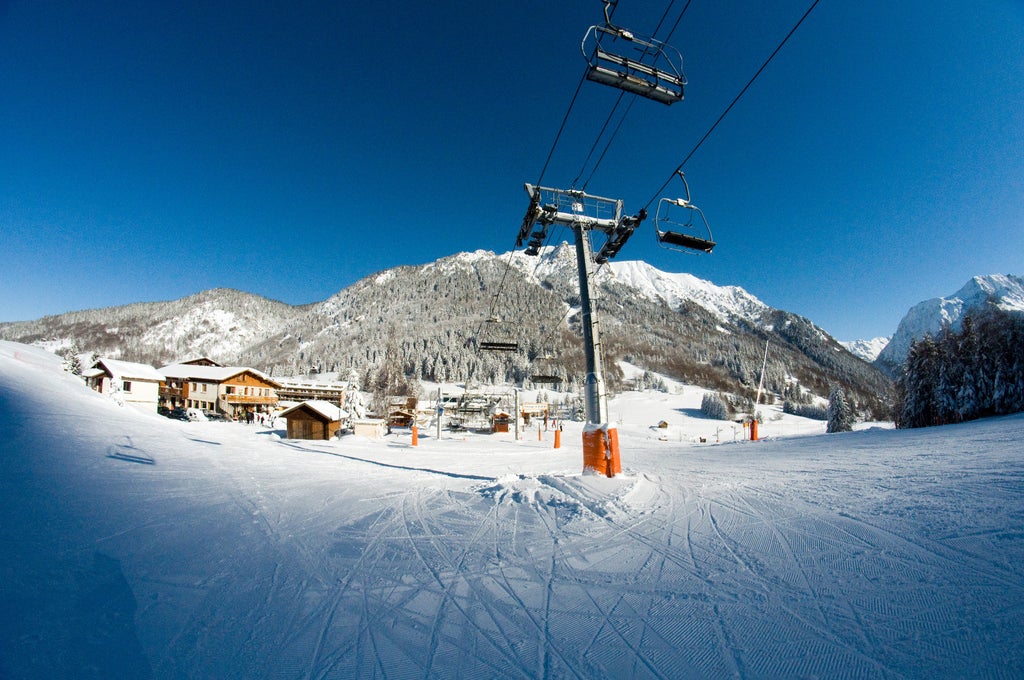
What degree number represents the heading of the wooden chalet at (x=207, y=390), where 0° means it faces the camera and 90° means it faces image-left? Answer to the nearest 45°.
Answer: approximately 315°

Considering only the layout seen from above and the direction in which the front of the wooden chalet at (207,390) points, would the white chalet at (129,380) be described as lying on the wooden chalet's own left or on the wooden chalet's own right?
on the wooden chalet's own right

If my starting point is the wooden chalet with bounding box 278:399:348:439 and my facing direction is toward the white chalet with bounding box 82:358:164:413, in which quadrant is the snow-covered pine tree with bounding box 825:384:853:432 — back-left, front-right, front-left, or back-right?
back-right

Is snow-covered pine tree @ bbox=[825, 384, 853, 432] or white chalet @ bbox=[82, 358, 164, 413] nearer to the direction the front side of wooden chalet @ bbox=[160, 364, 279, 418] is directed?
the snow-covered pine tree

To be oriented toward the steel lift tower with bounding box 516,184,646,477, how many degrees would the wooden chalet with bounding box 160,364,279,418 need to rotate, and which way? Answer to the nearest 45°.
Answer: approximately 45° to its right

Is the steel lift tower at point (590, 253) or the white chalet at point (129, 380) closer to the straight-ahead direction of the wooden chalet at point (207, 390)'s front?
the steel lift tower

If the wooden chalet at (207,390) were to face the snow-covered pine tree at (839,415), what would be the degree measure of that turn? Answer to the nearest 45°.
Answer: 0° — it already faces it

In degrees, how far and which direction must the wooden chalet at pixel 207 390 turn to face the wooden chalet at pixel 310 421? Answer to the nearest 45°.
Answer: approximately 45° to its right
